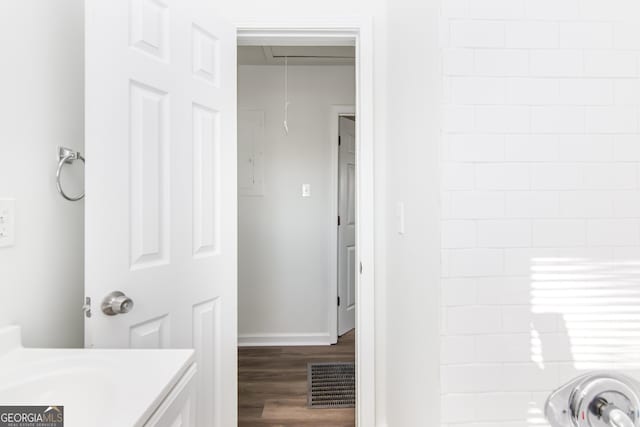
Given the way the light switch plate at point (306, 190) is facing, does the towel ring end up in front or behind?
in front

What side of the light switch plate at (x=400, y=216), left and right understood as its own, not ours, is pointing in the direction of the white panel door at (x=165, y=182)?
front

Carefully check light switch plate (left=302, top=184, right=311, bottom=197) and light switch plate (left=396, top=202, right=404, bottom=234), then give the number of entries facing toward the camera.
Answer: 1

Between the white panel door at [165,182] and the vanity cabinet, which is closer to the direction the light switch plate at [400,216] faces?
the white panel door

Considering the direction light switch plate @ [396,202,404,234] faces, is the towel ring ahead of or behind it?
ahead

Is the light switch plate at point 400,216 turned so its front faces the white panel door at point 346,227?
no

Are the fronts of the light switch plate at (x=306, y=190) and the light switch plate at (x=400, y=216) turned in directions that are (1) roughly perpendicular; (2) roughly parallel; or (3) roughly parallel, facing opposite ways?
roughly perpendicular

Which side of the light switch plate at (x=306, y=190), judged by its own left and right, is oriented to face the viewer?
front

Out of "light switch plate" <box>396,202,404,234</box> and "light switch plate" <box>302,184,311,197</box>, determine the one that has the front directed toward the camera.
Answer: "light switch plate" <box>302,184,311,197</box>

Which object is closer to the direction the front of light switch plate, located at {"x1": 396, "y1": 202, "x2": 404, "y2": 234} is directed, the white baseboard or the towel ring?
the towel ring

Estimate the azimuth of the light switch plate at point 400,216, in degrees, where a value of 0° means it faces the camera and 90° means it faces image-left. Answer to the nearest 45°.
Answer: approximately 90°

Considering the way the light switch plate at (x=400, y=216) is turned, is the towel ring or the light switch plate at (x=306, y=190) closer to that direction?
the towel ring
